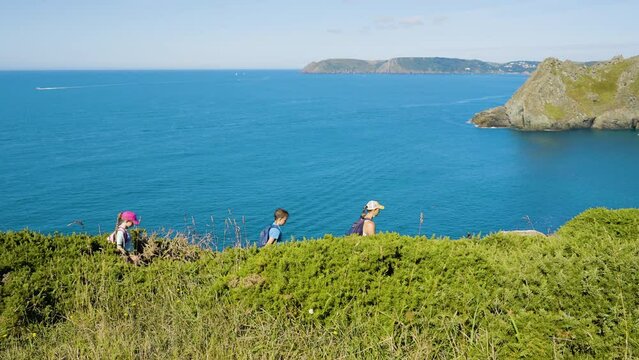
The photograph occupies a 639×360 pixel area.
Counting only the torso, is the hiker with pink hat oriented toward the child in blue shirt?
yes

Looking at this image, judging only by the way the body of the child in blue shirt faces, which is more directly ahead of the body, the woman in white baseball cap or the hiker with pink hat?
the woman in white baseball cap

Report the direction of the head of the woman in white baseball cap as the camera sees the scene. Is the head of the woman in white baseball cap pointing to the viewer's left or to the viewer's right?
to the viewer's right

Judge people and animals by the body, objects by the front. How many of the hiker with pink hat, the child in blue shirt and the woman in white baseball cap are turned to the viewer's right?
3

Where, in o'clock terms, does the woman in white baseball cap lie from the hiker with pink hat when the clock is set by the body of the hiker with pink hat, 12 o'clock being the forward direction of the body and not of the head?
The woman in white baseball cap is roughly at 12 o'clock from the hiker with pink hat.

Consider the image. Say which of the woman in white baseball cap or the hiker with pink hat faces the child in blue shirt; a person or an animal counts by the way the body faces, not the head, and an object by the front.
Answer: the hiker with pink hat

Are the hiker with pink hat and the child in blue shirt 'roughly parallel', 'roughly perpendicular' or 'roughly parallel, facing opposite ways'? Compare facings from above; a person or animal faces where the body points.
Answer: roughly parallel

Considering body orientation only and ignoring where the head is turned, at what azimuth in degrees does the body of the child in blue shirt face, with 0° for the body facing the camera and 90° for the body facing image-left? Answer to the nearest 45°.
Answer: approximately 270°

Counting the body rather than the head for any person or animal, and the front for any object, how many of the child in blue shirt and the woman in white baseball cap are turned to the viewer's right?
2

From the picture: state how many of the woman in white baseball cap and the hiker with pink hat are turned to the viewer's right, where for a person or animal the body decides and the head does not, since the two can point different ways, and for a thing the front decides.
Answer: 2

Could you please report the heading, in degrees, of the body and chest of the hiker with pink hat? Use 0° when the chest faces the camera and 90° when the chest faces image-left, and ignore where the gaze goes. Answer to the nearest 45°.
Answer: approximately 270°

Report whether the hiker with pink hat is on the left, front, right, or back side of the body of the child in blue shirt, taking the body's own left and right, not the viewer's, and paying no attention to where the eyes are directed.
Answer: back

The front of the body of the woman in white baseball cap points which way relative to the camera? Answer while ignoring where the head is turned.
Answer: to the viewer's right

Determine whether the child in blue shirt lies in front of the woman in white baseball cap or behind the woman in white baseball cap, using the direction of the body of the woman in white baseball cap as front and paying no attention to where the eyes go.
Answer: behind

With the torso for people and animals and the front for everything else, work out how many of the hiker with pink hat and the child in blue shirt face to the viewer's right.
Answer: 2
